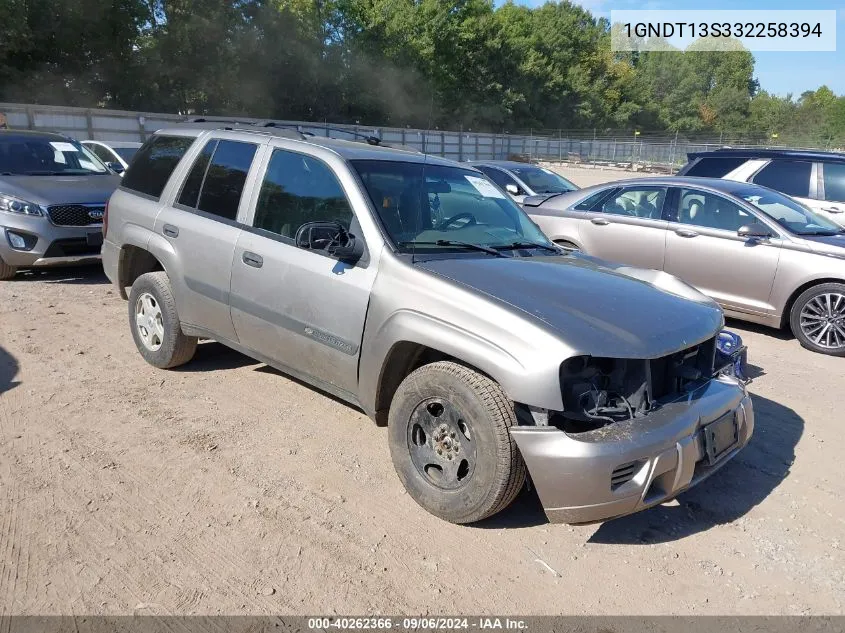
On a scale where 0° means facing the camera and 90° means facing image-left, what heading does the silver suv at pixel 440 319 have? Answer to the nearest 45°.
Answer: approximately 315°

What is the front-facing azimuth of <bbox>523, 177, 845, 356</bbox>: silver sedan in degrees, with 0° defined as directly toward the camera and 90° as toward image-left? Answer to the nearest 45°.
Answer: approximately 315°

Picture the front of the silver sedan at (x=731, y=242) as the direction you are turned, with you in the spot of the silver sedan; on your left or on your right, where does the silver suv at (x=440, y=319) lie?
on your right

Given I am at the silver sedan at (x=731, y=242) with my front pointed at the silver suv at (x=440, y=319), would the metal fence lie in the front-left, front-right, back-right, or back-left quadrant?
back-right

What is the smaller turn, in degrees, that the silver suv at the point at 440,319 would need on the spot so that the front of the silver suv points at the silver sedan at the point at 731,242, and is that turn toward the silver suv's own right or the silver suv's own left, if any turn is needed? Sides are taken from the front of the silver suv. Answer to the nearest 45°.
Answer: approximately 90° to the silver suv's own left
